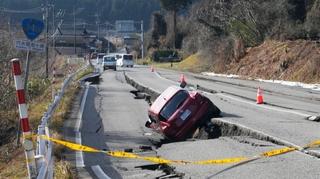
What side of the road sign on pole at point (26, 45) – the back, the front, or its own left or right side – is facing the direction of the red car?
left

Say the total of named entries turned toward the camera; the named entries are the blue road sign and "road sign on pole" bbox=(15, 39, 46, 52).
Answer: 2

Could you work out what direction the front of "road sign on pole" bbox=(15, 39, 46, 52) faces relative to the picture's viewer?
facing the viewer

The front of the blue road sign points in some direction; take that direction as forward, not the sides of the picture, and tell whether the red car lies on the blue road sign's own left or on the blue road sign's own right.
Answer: on the blue road sign's own left

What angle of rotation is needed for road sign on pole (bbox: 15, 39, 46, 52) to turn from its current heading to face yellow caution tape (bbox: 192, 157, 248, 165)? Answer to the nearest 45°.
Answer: approximately 45° to its left

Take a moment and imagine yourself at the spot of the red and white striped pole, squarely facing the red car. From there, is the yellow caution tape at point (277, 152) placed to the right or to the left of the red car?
right

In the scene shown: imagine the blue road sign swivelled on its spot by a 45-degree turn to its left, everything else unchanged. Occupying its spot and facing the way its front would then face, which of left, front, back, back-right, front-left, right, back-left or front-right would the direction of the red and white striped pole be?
front-right

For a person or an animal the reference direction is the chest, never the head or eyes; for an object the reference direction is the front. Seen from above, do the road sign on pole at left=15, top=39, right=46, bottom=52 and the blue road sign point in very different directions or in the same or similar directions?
same or similar directions

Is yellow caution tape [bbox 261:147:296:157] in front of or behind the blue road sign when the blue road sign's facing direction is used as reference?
in front

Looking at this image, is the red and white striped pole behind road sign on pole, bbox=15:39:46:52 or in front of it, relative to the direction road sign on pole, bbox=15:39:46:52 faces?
in front
